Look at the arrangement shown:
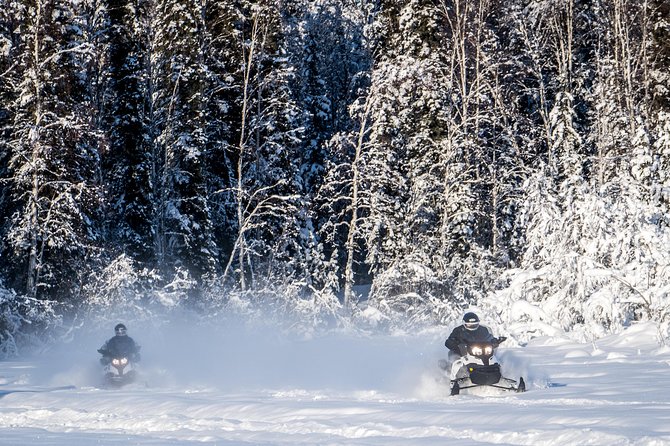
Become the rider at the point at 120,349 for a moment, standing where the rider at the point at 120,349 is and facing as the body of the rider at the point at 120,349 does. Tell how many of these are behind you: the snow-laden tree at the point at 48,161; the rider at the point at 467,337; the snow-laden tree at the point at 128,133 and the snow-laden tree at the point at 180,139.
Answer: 3

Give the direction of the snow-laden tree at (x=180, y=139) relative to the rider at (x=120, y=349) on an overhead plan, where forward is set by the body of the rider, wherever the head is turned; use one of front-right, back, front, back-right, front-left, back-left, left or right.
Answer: back

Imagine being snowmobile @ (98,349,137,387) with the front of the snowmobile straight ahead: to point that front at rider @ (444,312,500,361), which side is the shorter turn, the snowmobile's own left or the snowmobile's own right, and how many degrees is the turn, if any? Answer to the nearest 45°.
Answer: approximately 45° to the snowmobile's own left

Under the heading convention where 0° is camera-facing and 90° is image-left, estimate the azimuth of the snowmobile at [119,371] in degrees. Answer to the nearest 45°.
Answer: approximately 0°

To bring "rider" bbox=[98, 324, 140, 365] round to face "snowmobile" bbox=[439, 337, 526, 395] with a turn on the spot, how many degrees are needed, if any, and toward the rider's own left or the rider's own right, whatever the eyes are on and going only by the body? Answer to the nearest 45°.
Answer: approximately 45° to the rider's own left

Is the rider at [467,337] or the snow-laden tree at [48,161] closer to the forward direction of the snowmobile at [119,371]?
the rider

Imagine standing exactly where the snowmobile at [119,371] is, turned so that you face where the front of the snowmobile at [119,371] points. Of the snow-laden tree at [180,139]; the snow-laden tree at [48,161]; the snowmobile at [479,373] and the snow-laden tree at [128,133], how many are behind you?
3

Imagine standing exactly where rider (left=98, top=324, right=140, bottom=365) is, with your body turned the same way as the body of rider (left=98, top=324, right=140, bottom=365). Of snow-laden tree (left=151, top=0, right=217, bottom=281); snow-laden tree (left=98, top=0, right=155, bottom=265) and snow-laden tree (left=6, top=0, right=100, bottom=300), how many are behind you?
3

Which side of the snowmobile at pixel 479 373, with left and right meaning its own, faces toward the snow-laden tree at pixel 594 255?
back

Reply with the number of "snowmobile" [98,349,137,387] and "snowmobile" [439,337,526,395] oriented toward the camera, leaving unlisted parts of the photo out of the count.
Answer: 2

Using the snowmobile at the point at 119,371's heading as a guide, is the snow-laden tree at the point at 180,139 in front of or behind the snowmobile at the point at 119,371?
behind

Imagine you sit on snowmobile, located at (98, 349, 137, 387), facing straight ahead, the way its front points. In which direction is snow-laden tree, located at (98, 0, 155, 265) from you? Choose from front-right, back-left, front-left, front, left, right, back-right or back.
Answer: back
